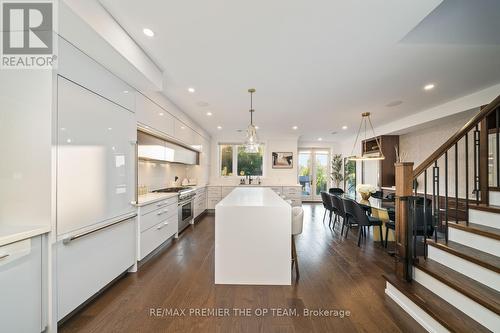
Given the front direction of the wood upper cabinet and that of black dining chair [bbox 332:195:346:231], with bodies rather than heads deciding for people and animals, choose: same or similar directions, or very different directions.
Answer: very different directions

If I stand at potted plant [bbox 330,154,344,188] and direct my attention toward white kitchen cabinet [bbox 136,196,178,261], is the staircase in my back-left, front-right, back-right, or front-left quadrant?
front-left

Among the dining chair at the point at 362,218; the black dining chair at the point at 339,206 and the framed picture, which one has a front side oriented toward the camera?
the framed picture

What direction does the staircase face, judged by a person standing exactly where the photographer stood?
facing the viewer and to the left of the viewer

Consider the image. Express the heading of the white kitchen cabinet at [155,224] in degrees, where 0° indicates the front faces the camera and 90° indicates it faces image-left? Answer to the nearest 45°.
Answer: approximately 315°

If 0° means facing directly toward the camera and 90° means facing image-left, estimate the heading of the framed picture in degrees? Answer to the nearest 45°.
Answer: approximately 0°

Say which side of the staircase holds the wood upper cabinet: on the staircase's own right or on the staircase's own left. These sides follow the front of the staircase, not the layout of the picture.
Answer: on the staircase's own right

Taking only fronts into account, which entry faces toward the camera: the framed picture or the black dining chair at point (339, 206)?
the framed picture

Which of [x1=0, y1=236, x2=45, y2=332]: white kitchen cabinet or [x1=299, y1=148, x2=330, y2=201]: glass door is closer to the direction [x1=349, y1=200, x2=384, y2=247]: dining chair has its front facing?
the glass door

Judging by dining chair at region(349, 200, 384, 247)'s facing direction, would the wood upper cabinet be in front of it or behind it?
in front

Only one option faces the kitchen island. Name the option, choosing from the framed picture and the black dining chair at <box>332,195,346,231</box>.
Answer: the framed picture

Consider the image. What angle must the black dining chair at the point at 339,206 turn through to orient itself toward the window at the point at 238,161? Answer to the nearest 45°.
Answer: approximately 90° to its left

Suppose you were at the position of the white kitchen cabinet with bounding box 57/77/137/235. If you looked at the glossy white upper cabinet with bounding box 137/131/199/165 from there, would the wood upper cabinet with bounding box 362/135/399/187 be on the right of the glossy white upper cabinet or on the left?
right

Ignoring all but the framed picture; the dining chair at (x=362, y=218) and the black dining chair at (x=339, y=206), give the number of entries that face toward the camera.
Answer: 1

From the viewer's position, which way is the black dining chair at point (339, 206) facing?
facing away from the viewer and to the right of the viewer

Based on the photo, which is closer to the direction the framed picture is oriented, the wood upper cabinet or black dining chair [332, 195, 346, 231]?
the black dining chair

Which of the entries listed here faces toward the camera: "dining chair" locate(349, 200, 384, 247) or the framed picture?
the framed picture

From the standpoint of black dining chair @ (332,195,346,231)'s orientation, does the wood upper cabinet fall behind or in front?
in front

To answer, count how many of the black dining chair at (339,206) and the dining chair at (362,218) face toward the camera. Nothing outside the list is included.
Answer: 0
